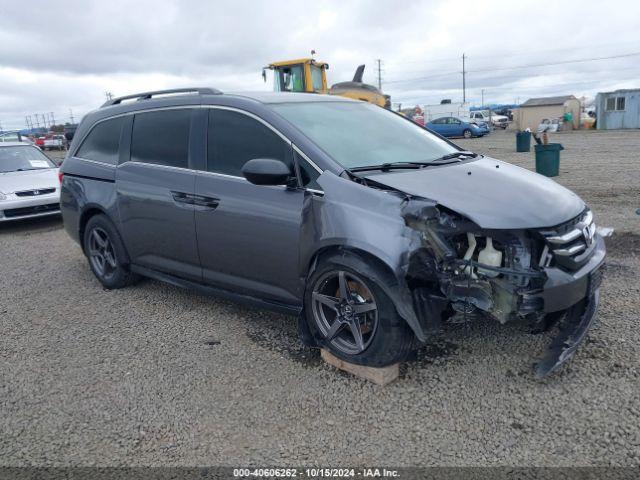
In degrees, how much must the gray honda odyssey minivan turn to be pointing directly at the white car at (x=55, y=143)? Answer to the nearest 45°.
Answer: approximately 180°

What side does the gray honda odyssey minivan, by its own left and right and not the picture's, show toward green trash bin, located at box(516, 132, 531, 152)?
left

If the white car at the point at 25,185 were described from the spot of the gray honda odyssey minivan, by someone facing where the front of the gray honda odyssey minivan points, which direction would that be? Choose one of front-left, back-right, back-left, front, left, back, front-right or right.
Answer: back

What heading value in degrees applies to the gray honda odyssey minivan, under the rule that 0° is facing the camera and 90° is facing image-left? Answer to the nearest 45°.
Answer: approximately 315°

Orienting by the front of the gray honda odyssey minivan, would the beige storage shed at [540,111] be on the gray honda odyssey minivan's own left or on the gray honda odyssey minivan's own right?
on the gray honda odyssey minivan's own left

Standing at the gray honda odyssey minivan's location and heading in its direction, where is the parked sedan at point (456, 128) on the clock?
The parked sedan is roughly at 8 o'clock from the gray honda odyssey minivan.

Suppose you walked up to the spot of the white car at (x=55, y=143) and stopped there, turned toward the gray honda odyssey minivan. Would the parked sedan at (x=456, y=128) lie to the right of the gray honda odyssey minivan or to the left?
left

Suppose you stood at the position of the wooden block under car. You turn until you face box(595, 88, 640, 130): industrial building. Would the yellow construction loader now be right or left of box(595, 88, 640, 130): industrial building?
left
